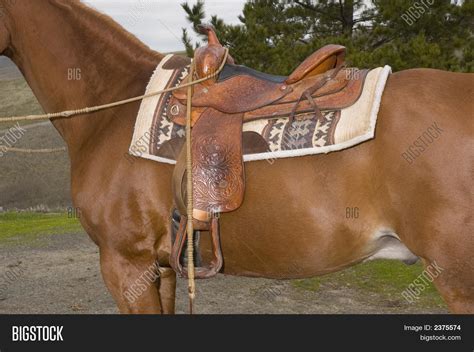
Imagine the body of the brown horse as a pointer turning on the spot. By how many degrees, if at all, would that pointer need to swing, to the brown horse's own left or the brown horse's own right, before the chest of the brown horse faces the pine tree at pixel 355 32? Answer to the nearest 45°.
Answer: approximately 90° to the brown horse's own right

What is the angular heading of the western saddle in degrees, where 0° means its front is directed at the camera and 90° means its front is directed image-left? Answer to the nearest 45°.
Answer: approximately 90°

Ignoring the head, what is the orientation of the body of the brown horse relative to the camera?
to the viewer's left

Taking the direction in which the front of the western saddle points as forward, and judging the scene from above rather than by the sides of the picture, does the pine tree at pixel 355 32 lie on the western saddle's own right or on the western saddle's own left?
on the western saddle's own right
